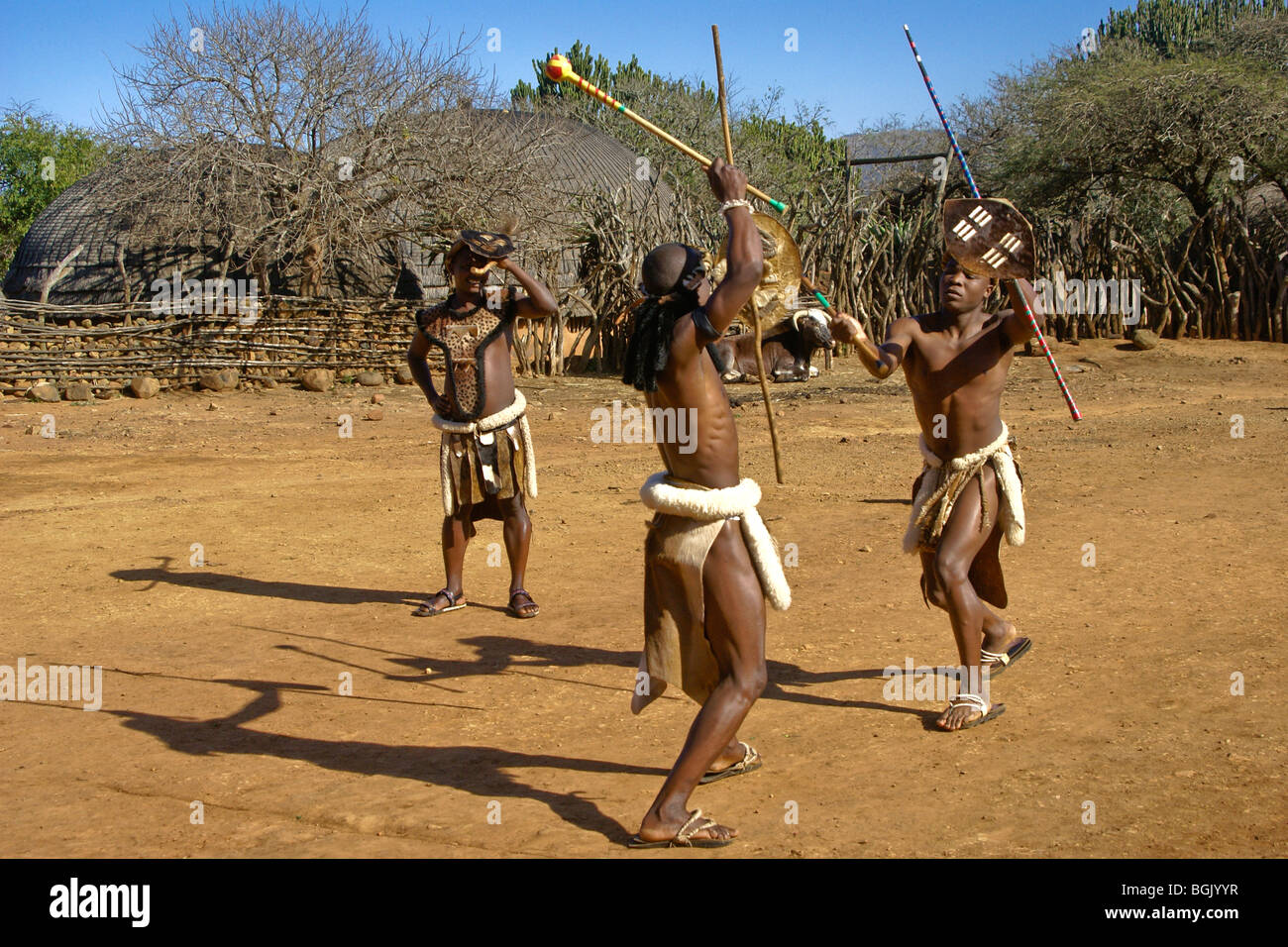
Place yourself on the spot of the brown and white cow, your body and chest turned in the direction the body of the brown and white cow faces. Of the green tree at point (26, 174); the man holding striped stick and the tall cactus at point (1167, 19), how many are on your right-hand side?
1

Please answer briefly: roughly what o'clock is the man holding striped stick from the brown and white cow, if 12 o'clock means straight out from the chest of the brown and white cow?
The man holding striped stick is roughly at 3 o'clock from the brown and white cow.

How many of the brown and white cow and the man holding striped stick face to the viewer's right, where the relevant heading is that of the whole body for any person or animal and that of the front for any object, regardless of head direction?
1

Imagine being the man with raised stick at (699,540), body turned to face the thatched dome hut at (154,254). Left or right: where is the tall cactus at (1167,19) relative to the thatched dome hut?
right

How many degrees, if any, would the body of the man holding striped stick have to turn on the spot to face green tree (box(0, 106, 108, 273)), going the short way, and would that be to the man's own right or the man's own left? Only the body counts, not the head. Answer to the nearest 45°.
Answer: approximately 90° to the man's own right

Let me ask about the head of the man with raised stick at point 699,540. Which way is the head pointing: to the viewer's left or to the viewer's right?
to the viewer's right

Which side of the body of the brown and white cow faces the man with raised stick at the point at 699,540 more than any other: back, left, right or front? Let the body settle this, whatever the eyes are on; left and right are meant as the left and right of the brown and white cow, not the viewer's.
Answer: right

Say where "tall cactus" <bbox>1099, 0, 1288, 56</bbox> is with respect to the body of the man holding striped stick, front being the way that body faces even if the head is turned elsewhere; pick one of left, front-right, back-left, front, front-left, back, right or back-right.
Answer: back-right

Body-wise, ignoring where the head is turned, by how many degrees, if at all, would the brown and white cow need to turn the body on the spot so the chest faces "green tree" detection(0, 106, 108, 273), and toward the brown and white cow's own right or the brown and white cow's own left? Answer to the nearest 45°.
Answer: approximately 135° to the brown and white cow's own left

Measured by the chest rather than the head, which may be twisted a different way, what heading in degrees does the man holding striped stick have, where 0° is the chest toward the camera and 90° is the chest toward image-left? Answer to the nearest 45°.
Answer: approximately 45°

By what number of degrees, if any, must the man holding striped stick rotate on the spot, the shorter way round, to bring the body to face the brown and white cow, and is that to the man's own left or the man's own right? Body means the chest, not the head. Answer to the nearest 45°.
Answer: approximately 135° to the man's own right

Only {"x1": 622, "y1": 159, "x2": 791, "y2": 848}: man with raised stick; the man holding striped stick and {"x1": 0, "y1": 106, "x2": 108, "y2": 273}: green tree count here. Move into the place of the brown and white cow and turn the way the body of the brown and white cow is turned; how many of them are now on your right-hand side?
2

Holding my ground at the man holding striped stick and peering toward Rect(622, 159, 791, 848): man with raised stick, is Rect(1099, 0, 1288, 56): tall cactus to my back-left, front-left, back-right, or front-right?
back-right

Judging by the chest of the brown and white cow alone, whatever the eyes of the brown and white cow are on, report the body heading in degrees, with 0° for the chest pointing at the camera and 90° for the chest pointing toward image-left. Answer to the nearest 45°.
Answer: approximately 270°
